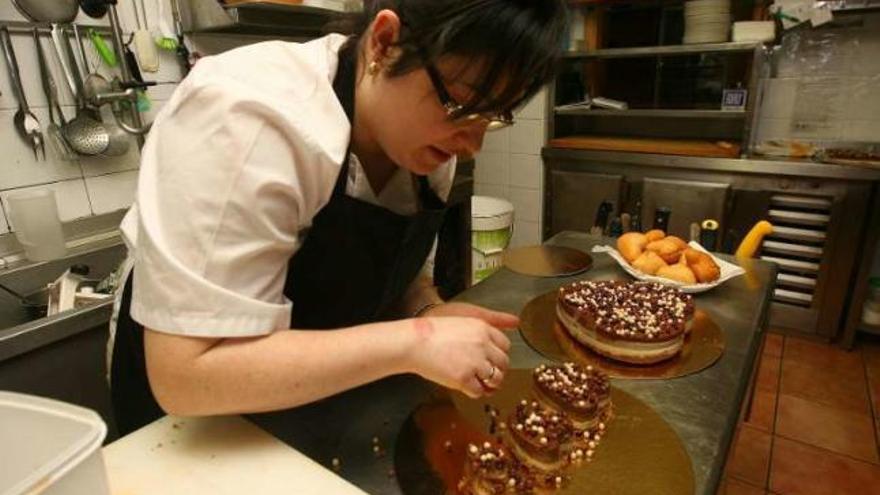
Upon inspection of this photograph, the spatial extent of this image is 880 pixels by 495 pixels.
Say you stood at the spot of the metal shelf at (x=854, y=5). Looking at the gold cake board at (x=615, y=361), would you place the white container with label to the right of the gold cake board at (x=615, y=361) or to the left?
right

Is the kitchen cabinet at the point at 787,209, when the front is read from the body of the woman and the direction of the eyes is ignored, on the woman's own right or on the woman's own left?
on the woman's own left

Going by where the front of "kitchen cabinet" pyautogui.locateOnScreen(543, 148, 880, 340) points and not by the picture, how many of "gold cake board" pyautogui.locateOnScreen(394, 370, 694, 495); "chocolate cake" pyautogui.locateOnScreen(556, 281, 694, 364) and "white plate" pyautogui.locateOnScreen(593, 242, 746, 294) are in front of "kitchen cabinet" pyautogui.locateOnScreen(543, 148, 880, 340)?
3

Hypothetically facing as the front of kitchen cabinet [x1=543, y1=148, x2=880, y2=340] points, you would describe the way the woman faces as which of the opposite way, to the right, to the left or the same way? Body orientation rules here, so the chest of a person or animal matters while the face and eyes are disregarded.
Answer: to the left

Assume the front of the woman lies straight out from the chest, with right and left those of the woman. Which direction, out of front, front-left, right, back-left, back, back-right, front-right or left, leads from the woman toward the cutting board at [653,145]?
left

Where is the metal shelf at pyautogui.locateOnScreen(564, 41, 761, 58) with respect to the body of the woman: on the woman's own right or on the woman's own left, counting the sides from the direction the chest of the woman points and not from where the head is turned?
on the woman's own left

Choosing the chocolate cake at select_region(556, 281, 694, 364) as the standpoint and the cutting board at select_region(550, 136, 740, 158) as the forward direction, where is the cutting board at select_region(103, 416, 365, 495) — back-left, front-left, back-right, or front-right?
back-left

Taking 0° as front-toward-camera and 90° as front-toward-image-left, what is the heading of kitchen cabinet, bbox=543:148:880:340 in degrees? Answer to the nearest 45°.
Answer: approximately 0°

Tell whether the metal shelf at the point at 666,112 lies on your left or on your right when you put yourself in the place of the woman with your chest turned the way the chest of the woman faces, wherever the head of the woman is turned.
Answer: on your left

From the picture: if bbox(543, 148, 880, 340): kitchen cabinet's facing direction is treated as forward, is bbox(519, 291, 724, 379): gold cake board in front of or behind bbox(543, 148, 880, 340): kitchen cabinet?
in front

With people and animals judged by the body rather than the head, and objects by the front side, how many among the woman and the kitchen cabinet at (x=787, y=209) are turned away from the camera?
0
